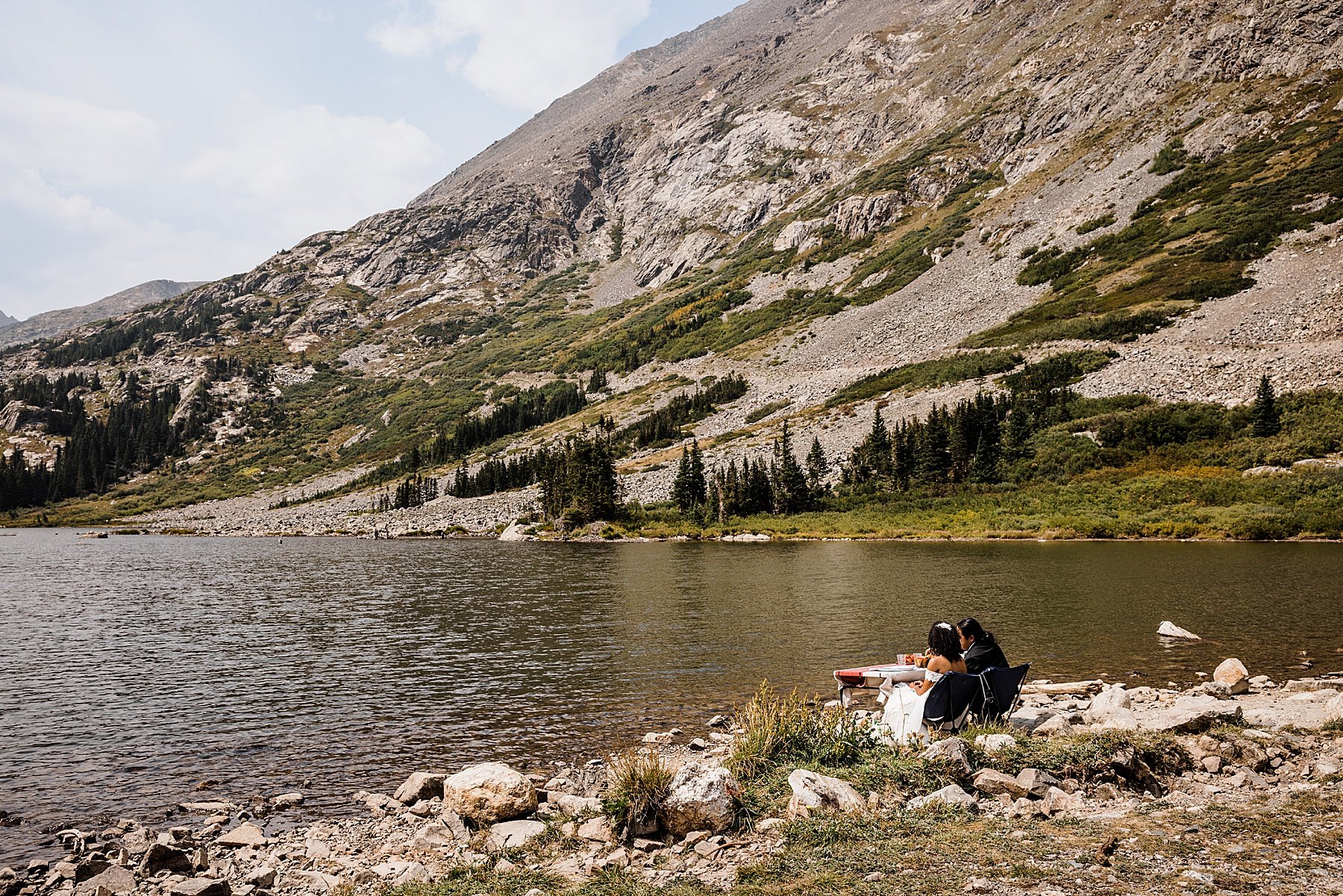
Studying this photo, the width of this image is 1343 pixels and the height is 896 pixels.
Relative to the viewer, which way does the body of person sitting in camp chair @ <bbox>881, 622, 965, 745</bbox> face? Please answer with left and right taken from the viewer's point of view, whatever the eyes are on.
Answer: facing away from the viewer and to the left of the viewer

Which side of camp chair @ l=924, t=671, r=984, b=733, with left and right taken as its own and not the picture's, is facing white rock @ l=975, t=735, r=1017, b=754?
back

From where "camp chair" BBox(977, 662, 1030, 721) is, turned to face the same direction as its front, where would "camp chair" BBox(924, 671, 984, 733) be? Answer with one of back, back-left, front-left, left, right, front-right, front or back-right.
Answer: left

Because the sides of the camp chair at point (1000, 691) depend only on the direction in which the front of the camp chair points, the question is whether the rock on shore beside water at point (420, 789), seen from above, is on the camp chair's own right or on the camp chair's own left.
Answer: on the camp chair's own left

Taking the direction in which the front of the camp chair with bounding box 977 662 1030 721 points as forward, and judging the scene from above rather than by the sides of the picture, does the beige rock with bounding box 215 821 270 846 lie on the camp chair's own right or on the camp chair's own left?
on the camp chair's own left

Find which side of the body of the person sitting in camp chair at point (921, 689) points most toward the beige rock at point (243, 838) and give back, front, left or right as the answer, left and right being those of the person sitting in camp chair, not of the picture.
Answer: left

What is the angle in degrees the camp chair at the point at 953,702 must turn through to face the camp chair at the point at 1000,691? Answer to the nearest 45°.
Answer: approximately 90° to its right

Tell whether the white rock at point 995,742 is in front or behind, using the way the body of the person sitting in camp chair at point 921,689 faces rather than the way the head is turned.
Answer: behind

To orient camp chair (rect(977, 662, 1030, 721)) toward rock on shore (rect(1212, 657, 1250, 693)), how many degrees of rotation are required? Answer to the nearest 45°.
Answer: approximately 90° to its right

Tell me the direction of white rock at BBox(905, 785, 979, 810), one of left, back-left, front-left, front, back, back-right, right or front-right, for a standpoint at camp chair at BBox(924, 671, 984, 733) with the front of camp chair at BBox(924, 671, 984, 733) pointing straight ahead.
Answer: back-left

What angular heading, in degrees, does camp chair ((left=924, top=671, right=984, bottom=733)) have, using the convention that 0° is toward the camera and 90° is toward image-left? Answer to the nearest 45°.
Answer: approximately 135°

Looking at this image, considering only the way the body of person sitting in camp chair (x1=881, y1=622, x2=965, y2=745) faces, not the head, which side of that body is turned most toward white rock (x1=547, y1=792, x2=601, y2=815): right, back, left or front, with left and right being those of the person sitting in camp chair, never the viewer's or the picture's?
left

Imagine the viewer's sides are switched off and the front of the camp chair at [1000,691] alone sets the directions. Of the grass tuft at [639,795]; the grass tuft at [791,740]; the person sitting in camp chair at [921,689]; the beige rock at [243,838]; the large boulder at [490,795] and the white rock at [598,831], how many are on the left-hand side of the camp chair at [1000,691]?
6

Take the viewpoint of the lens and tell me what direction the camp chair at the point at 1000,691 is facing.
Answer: facing away from the viewer and to the left of the viewer
